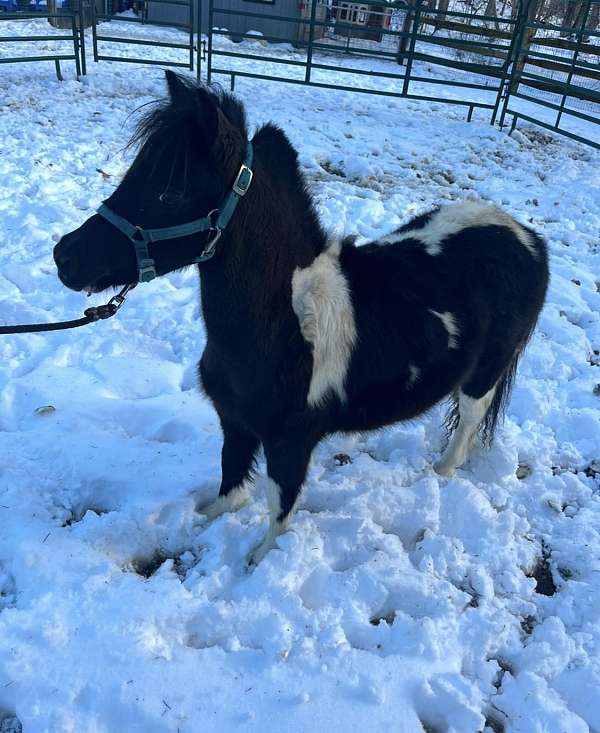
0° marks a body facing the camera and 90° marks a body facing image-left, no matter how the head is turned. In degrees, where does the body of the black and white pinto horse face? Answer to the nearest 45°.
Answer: approximately 45°

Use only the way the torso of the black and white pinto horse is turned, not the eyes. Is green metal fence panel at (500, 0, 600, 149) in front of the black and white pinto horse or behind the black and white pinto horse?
behind

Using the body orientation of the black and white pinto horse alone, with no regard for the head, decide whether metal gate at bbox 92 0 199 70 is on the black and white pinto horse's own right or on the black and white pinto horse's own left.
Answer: on the black and white pinto horse's own right

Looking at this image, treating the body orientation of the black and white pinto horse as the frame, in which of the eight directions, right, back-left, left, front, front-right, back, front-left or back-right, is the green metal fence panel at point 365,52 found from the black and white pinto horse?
back-right

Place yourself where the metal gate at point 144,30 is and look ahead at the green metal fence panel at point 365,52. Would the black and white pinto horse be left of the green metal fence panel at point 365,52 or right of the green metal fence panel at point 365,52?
right
